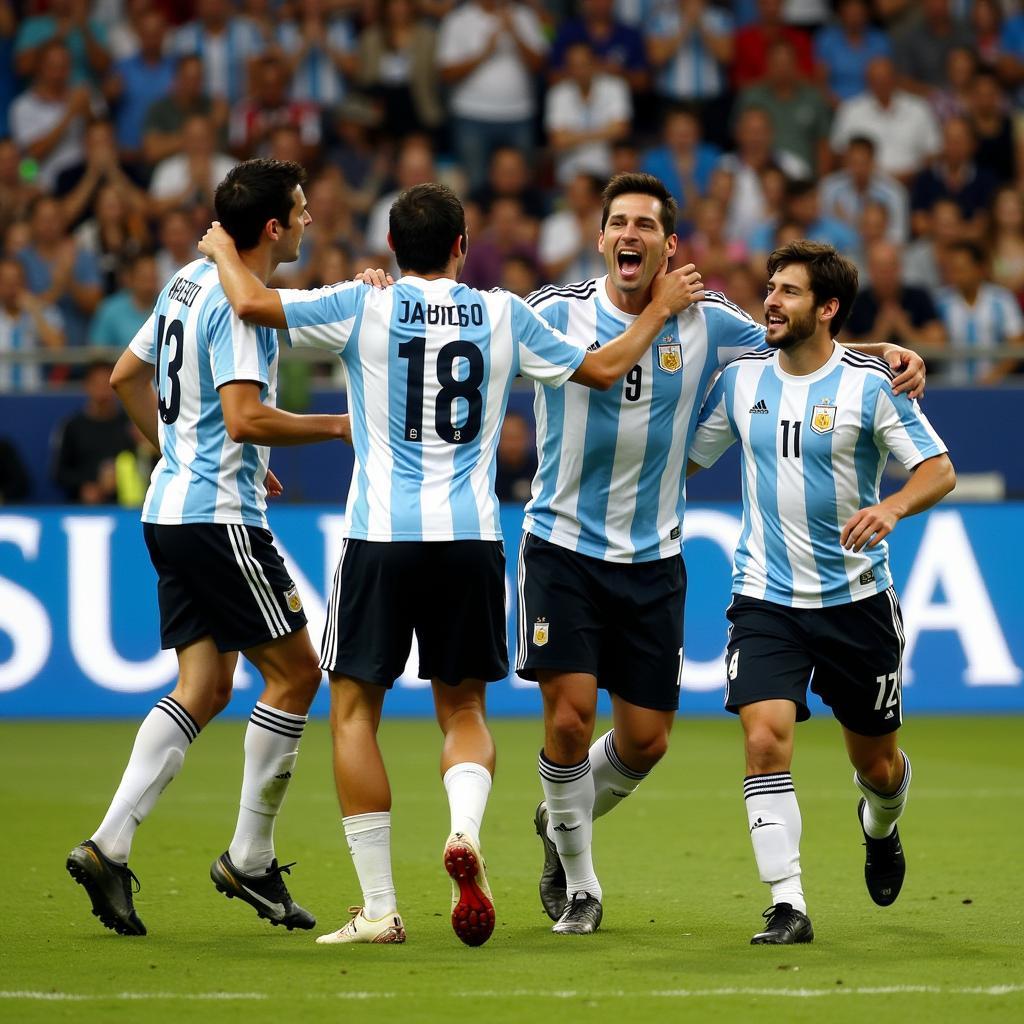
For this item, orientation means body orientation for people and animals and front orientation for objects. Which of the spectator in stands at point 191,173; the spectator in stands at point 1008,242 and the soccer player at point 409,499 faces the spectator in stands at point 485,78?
the soccer player

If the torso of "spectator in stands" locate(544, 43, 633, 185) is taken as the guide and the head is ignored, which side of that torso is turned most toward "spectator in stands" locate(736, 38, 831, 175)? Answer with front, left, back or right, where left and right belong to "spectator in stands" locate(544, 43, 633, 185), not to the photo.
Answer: left

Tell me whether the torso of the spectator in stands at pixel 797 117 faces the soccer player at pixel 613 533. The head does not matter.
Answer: yes

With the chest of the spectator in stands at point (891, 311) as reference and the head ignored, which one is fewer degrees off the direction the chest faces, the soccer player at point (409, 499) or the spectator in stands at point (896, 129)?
the soccer player

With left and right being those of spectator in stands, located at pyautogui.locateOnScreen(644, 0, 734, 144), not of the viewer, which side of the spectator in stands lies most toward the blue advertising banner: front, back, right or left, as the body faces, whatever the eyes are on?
front

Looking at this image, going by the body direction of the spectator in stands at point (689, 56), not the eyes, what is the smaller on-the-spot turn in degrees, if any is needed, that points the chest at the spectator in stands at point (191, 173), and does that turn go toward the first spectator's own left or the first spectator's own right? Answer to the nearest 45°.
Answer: approximately 45° to the first spectator's own right

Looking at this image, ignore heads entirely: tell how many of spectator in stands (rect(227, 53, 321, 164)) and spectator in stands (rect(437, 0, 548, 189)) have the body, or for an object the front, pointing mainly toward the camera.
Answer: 2

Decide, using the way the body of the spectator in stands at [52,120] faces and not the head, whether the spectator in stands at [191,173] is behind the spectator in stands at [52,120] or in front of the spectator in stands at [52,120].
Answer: in front
